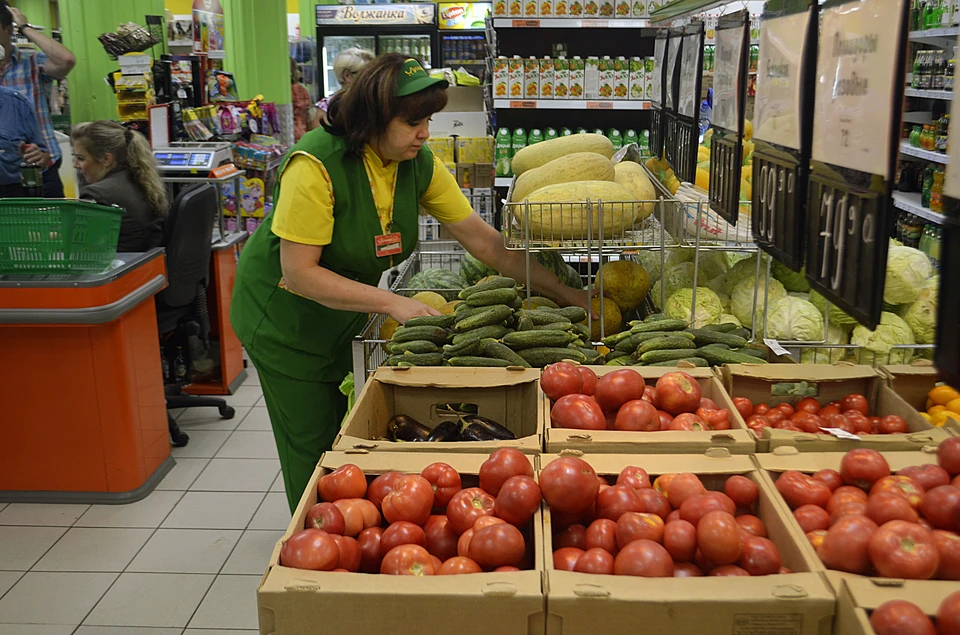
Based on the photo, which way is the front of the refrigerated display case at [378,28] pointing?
toward the camera

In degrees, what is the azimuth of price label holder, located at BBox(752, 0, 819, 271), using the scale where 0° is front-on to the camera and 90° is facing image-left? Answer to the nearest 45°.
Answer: approximately 45°

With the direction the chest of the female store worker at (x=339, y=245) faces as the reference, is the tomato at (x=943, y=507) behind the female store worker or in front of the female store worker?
in front

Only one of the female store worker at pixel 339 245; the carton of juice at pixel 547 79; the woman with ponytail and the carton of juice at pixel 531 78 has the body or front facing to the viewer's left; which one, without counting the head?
the woman with ponytail

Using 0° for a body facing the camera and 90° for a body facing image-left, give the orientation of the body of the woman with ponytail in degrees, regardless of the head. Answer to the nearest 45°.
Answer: approximately 90°

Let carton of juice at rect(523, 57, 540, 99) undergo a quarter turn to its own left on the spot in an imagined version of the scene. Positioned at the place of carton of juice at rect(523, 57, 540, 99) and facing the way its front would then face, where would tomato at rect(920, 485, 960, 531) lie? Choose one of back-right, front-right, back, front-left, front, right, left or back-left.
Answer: right

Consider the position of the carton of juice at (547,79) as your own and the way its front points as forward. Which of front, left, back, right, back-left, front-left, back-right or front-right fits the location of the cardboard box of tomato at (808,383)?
front

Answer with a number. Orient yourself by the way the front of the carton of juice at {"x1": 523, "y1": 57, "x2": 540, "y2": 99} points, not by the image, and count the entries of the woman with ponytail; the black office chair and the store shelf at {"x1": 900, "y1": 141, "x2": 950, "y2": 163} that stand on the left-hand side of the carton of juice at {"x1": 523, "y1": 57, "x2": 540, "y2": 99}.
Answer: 1

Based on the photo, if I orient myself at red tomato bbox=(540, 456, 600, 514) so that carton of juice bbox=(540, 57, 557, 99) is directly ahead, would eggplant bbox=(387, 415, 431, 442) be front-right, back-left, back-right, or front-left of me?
front-left

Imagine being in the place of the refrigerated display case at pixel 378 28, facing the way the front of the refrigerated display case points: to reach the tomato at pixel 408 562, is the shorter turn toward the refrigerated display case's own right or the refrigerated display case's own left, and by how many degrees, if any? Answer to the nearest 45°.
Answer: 0° — it already faces it

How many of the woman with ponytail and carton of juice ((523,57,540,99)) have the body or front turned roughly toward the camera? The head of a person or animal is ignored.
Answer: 1

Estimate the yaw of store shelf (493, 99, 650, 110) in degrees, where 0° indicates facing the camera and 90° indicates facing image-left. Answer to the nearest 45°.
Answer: approximately 0°

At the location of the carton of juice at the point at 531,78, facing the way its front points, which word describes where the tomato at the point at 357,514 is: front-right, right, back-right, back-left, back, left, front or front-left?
front

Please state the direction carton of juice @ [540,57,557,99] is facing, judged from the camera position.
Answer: facing the viewer

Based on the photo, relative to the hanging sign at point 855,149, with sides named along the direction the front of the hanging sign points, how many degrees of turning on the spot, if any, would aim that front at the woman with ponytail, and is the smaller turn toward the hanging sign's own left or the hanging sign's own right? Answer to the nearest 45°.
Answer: approximately 90° to the hanging sign's own right

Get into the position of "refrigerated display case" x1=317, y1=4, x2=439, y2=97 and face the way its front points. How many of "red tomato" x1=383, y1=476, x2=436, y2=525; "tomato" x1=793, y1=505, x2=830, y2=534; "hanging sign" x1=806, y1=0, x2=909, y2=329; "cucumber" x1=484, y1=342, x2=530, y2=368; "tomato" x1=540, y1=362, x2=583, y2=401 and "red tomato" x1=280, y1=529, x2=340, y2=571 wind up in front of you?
6

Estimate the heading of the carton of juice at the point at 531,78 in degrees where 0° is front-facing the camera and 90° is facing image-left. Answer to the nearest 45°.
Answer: approximately 0°

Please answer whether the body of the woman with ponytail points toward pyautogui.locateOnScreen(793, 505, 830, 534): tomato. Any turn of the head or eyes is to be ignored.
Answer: no
